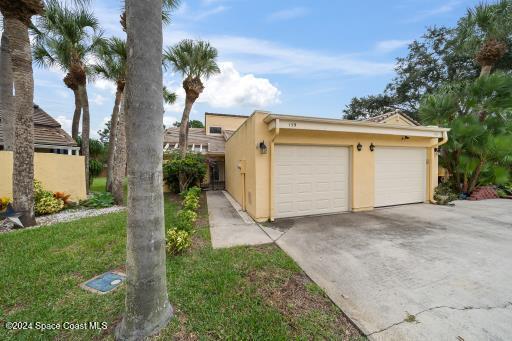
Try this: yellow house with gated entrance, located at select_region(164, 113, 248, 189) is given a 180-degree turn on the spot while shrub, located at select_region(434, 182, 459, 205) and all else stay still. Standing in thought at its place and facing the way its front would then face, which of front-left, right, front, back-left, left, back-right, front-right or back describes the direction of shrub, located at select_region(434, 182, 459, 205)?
back-right

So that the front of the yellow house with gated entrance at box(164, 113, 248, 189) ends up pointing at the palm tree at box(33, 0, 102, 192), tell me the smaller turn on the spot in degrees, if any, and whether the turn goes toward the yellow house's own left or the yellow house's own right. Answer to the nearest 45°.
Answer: approximately 45° to the yellow house's own right

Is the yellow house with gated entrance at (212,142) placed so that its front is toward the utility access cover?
yes

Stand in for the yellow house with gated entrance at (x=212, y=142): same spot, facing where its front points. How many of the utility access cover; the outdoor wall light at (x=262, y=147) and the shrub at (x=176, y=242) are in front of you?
3

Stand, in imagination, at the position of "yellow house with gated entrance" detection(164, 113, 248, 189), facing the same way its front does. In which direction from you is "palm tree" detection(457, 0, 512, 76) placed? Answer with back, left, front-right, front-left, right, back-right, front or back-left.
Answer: front-left

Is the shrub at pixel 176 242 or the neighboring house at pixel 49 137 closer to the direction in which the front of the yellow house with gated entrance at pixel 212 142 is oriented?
the shrub

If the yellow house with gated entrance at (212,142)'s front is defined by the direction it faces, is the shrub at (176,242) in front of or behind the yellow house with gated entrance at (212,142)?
in front

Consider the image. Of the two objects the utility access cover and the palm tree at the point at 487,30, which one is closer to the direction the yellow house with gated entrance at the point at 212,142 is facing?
the utility access cover

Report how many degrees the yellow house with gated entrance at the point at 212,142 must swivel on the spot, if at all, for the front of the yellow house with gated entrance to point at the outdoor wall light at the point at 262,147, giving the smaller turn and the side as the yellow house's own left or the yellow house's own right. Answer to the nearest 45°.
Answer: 0° — it already faces it

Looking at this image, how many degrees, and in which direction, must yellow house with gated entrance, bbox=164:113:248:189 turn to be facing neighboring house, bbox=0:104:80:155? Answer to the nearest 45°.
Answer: approximately 45° to its right

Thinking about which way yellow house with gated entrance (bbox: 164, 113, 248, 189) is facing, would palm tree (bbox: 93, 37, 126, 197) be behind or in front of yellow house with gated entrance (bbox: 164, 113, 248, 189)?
in front

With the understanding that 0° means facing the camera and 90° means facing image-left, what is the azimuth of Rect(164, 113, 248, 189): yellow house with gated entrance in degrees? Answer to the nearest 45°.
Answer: approximately 0°

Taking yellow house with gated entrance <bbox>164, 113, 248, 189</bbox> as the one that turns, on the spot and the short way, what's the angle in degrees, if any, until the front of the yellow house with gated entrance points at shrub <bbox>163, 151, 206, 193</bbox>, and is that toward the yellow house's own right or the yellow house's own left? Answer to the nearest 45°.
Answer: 0° — it already faces it
